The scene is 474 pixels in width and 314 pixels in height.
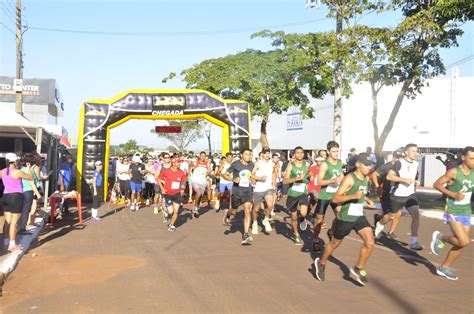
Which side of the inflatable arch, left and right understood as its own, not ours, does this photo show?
front

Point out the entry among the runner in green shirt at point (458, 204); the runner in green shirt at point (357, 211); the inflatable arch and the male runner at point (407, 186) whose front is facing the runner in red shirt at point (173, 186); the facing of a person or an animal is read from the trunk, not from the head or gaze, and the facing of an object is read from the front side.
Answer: the inflatable arch

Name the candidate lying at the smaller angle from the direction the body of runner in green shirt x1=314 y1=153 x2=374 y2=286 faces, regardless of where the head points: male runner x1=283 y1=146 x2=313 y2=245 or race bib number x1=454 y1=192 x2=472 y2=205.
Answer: the race bib number

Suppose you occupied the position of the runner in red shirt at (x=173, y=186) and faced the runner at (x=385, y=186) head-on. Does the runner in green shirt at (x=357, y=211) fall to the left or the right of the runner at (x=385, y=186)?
right

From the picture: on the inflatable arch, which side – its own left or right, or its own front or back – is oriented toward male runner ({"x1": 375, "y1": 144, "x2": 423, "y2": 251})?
front

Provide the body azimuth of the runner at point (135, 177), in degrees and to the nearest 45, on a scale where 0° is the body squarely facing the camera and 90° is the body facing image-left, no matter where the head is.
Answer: approximately 0°

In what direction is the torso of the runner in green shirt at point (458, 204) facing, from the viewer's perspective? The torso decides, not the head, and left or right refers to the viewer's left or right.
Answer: facing the viewer and to the right of the viewer

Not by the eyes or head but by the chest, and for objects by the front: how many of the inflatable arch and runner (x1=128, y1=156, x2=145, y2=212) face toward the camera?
2

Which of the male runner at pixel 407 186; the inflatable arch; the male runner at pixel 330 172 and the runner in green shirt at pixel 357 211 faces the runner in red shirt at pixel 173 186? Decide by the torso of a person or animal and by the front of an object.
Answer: the inflatable arch

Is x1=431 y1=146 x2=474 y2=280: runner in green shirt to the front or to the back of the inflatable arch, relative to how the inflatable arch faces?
to the front
